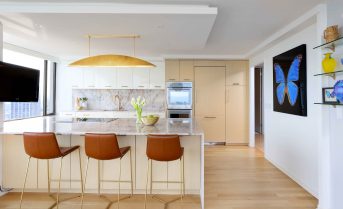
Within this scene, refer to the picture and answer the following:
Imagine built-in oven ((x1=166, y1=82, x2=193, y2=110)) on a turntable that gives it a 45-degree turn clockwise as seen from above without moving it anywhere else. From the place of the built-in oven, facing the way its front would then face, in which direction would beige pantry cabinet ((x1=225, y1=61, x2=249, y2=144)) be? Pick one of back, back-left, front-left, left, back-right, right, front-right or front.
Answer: back-left

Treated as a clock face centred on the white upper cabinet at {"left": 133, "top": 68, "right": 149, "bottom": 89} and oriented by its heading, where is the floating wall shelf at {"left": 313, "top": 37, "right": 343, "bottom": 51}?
The floating wall shelf is roughly at 11 o'clock from the white upper cabinet.

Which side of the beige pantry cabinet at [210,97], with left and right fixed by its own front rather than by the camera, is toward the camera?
front

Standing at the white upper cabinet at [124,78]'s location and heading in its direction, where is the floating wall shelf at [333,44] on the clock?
The floating wall shelf is roughly at 11 o'clock from the white upper cabinet.

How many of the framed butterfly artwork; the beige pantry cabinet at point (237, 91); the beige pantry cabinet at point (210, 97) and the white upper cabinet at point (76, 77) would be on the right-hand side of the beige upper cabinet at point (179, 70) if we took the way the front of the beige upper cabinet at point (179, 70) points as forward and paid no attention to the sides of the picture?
1

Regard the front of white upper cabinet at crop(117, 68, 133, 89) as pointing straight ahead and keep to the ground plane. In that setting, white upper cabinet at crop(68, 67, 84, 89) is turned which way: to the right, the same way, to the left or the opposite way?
the same way

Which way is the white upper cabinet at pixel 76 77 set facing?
toward the camera

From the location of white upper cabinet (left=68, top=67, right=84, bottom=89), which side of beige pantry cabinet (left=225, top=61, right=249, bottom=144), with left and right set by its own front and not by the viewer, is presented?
right

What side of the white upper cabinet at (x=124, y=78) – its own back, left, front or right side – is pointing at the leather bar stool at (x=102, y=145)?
front

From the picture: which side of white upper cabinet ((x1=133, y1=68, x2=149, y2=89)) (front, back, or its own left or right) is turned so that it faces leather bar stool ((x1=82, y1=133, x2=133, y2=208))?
front

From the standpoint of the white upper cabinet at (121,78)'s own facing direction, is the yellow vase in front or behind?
in front

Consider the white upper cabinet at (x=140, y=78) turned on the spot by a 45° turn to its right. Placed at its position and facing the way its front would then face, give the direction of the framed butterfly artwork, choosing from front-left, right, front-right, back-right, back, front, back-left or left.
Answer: left

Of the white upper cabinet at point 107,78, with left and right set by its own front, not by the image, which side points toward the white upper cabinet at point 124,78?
left

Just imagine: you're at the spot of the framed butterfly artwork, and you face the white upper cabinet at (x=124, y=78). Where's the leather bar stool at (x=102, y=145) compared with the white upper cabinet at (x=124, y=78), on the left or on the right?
left

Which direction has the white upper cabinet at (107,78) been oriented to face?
toward the camera

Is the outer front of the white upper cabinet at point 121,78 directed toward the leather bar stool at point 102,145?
yes
